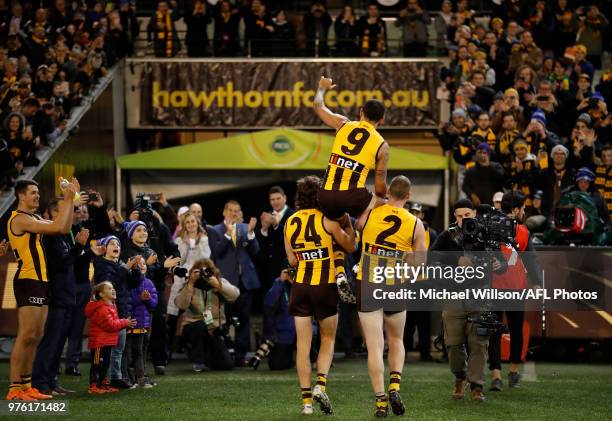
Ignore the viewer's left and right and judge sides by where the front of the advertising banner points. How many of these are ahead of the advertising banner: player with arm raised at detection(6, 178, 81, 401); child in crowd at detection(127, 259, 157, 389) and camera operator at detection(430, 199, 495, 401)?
3

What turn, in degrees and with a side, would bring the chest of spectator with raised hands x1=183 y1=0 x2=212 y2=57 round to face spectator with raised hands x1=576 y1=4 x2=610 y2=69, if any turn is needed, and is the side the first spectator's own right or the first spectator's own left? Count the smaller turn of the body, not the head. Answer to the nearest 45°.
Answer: approximately 90° to the first spectator's own left

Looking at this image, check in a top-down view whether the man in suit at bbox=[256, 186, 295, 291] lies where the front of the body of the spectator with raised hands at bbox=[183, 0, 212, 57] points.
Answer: yes

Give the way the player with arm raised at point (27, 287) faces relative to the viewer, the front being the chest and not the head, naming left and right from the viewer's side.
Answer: facing to the right of the viewer
